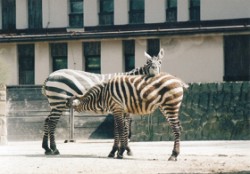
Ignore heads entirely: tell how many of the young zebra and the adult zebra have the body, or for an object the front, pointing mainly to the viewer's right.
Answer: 1

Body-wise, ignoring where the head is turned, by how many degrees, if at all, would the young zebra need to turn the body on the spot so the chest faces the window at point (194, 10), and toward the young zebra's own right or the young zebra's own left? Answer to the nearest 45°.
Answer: approximately 90° to the young zebra's own right

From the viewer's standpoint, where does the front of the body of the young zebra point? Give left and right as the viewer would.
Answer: facing to the left of the viewer

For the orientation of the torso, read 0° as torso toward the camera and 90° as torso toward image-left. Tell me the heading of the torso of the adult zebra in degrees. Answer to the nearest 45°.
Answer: approximately 270°

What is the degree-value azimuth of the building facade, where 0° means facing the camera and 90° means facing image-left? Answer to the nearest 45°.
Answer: approximately 0°

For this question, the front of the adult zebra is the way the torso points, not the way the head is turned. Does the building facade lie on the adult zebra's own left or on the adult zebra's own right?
on the adult zebra's own left

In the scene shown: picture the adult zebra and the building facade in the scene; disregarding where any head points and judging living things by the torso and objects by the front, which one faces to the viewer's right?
the adult zebra

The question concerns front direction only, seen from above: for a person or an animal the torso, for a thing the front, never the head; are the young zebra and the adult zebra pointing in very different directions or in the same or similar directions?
very different directions

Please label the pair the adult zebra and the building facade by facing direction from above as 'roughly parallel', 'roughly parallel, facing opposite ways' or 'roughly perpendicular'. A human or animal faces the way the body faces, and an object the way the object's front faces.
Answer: roughly perpendicular
